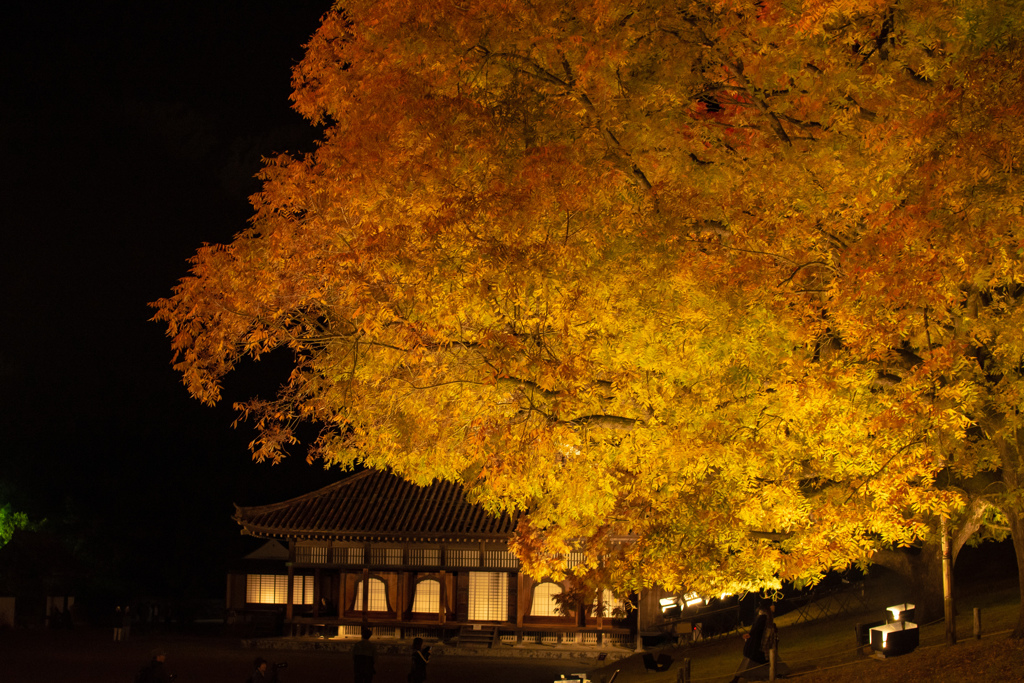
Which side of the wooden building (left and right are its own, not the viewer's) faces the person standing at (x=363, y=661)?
front

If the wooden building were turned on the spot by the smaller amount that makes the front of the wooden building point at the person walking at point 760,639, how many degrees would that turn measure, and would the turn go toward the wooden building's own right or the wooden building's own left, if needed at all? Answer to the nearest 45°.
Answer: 0° — it already faces them

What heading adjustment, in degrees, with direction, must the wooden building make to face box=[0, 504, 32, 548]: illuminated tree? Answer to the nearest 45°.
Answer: approximately 135° to its right

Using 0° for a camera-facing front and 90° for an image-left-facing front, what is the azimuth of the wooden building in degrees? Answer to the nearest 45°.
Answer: approximately 0°

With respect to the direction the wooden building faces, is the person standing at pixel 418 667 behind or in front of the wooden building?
in front
